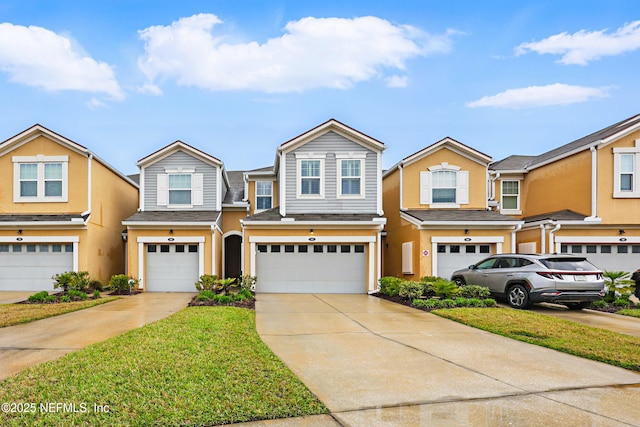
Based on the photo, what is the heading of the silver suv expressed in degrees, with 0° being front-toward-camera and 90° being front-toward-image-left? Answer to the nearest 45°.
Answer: approximately 135°
